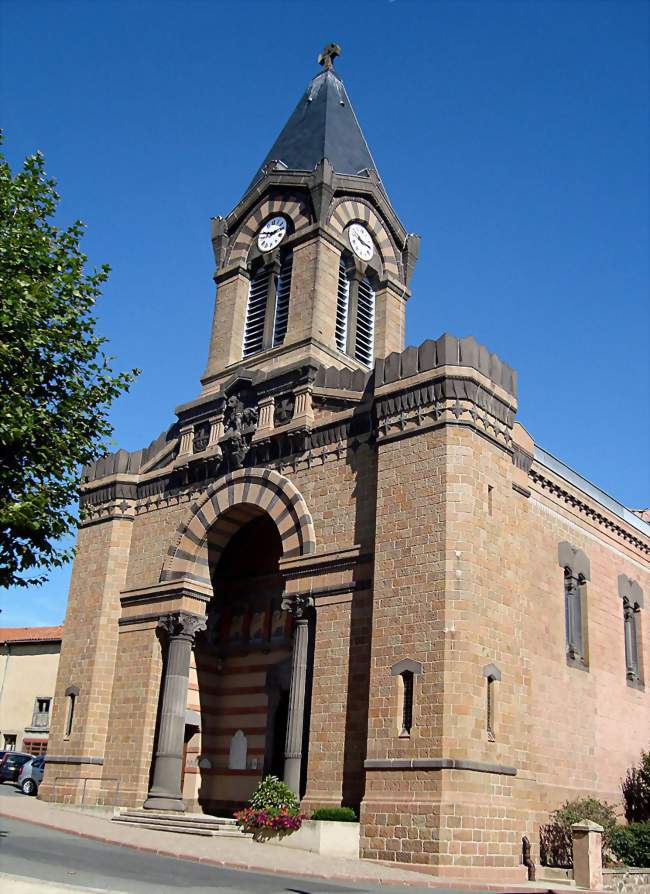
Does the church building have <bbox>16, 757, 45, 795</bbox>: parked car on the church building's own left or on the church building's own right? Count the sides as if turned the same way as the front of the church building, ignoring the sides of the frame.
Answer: on the church building's own right

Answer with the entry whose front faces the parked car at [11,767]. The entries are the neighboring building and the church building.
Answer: the neighboring building

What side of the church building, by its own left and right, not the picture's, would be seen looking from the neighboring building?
right

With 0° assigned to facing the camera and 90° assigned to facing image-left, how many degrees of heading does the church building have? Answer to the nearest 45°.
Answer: approximately 45°
